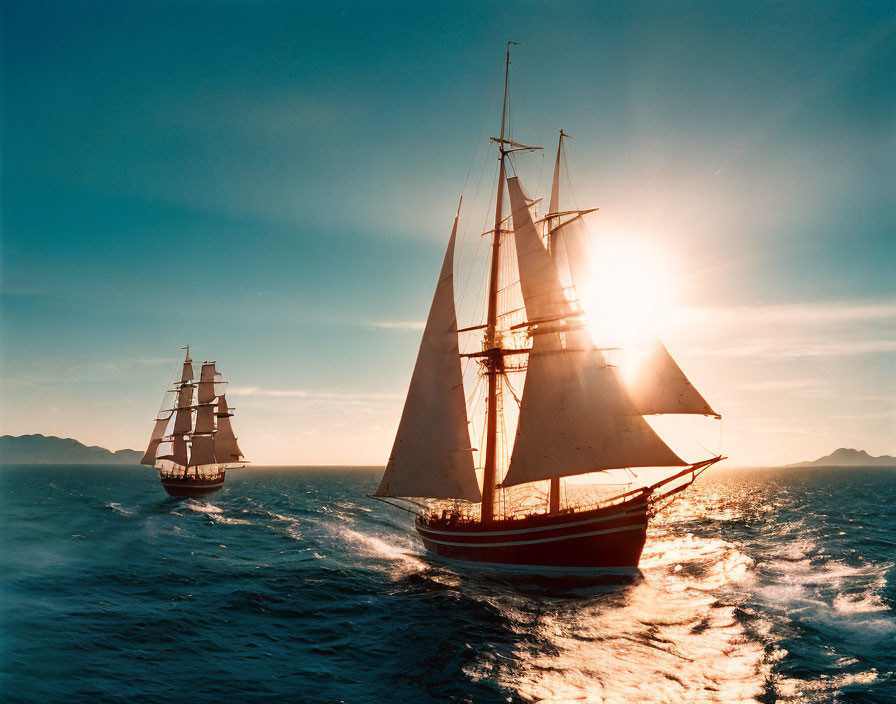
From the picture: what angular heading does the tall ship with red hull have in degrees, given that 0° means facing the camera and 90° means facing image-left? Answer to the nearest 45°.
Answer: approximately 315°
